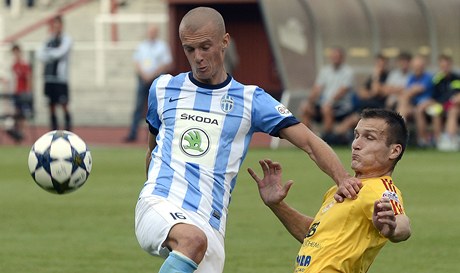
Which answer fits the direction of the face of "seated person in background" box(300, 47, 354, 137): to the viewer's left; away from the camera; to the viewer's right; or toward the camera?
toward the camera

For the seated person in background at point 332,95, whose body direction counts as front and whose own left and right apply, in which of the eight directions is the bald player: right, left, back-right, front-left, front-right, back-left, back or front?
front-left

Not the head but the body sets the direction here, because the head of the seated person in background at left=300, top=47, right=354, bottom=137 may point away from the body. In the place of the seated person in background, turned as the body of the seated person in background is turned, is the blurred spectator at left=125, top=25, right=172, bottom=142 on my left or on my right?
on my right

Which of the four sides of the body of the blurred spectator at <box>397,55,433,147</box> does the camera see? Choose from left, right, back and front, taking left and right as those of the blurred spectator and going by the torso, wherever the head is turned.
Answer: front

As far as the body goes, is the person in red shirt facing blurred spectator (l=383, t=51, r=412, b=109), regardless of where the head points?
no

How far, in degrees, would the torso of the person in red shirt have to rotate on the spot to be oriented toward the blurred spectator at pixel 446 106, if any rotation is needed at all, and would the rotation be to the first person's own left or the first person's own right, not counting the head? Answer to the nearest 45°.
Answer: approximately 90° to the first person's own left

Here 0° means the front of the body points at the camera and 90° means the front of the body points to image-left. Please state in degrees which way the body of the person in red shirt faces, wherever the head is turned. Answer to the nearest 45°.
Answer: approximately 45°

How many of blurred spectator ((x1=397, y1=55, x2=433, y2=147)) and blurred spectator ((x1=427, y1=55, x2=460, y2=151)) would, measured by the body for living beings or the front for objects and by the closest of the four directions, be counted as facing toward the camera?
2

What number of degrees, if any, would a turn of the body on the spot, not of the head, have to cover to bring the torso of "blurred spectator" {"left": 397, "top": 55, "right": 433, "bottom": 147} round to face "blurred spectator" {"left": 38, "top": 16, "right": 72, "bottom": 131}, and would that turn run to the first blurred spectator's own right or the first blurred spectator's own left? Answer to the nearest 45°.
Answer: approximately 90° to the first blurred spectator's own right

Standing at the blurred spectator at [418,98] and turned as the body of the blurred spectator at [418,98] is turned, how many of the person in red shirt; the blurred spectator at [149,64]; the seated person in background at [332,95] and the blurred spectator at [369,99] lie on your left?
0

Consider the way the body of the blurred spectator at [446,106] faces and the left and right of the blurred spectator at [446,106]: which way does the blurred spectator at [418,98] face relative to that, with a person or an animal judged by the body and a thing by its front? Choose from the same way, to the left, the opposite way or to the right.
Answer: the same way

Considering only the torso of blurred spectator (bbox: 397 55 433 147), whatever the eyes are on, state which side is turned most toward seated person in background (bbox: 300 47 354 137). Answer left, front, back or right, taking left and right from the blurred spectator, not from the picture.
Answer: right

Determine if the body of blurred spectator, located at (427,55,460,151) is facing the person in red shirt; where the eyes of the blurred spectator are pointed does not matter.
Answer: no

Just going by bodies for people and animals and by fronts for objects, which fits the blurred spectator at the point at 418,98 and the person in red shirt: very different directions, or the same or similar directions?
same or similar directions

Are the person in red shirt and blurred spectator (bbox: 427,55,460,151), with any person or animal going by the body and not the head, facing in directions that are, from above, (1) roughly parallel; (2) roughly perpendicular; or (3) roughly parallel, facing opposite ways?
roughly parallel
